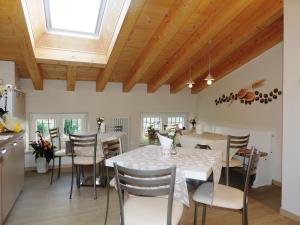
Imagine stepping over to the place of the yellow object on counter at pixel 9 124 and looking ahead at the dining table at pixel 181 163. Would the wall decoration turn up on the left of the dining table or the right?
left

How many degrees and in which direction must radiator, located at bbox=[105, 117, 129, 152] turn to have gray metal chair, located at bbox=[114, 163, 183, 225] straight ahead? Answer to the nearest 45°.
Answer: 0° — it already faces it

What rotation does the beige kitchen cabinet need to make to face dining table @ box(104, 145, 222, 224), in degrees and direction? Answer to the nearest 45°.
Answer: approximately 45° to its right

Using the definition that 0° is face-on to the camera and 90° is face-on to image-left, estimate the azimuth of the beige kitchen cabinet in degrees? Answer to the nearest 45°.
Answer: approximately 270°

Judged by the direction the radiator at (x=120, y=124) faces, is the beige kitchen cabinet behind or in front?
in front

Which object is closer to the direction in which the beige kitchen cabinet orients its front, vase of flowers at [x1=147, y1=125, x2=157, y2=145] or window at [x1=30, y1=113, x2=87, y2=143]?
the vase of flowers

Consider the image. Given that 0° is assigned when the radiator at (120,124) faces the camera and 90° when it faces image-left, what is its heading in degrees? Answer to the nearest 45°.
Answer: approximately 0°

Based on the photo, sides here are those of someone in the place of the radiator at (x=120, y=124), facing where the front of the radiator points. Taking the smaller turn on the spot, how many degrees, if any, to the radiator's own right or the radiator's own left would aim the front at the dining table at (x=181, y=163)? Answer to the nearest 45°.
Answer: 0° — it already faces it

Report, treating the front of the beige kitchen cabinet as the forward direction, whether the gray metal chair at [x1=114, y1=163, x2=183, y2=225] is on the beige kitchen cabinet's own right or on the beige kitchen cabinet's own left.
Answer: on the beige kitchen cabinet's own right

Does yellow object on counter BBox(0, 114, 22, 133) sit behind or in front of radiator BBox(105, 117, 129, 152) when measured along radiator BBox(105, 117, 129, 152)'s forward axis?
in front
